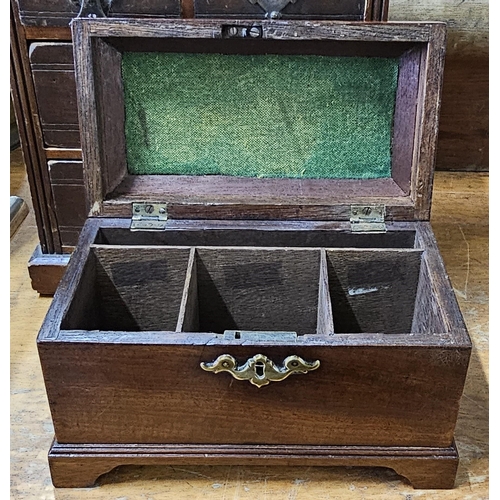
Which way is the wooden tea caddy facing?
toward the camera
